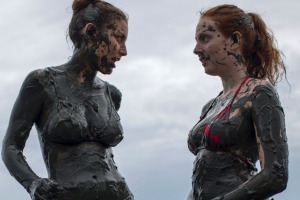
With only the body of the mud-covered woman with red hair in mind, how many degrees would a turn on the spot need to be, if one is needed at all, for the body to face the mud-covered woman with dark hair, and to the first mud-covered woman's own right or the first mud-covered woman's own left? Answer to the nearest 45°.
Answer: approximately 45° to the first mud-covered woman's own right

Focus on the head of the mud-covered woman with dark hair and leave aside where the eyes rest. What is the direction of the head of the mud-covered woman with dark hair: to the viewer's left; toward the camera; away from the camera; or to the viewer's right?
to the viewer's right

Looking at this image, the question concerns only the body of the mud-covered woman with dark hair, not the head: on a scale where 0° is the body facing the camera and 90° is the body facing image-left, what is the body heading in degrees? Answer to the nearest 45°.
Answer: approximately 315°

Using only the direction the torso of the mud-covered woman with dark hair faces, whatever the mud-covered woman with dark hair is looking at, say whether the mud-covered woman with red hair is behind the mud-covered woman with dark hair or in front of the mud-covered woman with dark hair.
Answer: in front

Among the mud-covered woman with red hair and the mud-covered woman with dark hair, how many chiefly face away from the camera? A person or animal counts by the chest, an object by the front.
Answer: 0

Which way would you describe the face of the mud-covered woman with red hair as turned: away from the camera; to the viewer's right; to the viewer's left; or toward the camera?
to the viewer's left
